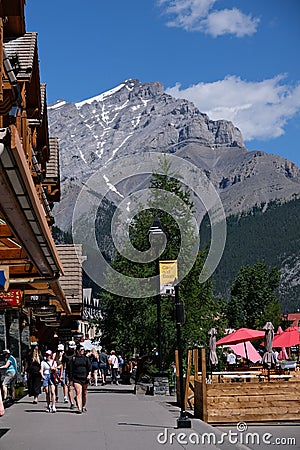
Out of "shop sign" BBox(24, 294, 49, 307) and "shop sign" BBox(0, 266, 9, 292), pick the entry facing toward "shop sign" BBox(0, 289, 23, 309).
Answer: "shop sign" BBox(24, 294, 49, 307)

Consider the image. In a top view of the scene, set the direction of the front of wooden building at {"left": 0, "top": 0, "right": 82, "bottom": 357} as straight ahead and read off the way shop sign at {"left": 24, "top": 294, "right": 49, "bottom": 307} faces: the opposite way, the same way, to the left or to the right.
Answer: to the right

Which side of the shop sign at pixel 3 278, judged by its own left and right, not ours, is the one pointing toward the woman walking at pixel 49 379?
back

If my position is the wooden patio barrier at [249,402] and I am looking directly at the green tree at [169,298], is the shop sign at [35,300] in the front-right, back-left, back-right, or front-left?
front-left

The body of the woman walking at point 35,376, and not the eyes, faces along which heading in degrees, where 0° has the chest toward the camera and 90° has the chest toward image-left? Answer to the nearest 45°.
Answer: approximately 0°

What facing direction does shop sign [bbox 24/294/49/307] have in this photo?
toward the camera

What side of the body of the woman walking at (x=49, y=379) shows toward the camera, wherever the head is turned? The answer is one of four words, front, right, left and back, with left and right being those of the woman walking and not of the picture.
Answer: front

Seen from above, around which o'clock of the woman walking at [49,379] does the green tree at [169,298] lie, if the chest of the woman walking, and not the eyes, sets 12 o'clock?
The green tree is roughly at 7 o'clock from the woman walking.

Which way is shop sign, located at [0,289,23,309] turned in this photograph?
toward the camera

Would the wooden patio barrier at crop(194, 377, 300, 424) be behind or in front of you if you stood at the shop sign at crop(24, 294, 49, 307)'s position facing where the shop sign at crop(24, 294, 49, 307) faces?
in front

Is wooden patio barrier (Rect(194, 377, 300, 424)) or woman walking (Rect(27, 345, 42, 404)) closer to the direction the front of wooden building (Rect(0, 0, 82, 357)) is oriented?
the wooden patio barrier

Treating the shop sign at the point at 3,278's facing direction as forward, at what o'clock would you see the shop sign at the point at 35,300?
the shop sign at the point at 35,300 is roughly at 6 o'clock from the shop sign at the point at 3,278.

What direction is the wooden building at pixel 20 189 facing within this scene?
to the viewer's right

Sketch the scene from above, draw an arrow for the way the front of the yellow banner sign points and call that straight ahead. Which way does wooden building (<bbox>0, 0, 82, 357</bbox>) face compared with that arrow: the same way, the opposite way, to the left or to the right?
to the left
